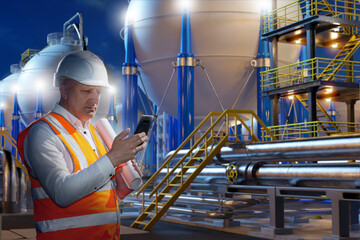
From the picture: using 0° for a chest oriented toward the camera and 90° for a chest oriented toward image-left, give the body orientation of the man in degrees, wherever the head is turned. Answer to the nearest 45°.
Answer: approximately 315°

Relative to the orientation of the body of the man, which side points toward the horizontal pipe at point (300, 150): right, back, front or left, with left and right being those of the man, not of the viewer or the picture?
left

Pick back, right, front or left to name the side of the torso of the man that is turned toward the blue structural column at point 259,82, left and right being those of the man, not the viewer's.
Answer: left

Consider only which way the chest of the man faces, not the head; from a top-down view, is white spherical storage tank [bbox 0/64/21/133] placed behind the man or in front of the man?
behind

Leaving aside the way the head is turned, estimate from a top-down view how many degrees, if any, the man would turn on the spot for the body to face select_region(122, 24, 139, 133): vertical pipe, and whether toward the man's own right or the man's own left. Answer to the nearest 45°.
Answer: approximately 135° to the man's own left

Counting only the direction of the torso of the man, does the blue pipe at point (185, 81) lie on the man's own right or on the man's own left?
on the man's own left

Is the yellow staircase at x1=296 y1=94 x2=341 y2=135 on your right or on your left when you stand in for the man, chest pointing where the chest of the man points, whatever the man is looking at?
on your left

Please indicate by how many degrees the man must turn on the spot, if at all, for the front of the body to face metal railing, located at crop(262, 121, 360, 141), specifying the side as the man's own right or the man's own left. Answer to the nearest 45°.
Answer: approximately 90° to the man's own left
